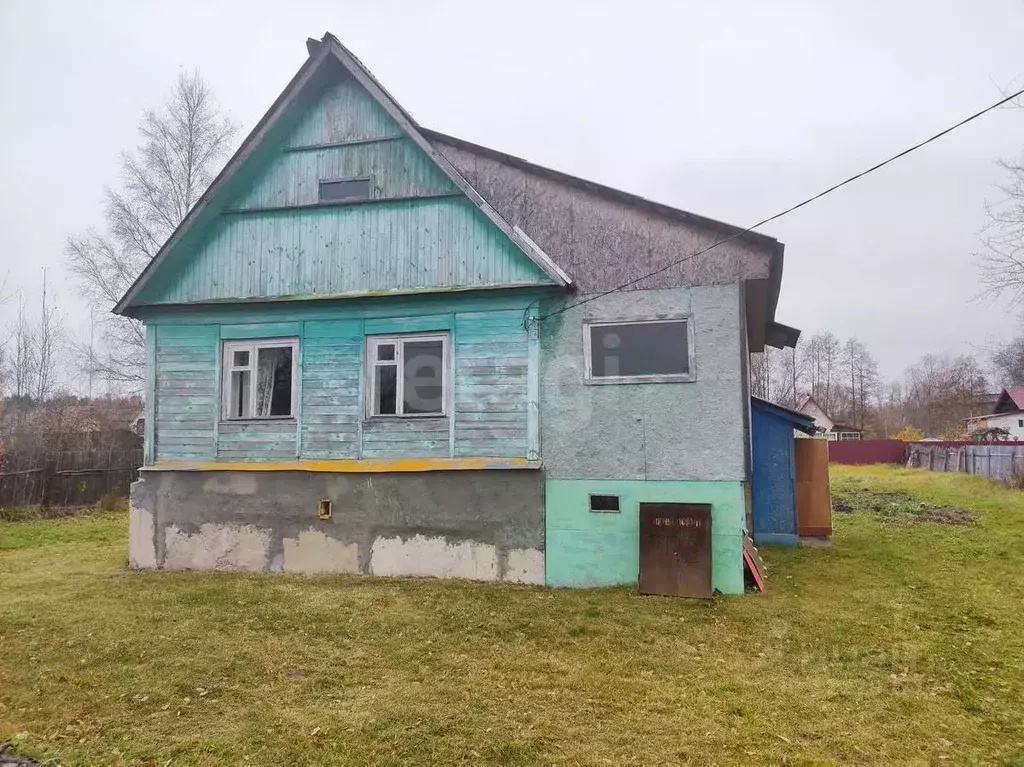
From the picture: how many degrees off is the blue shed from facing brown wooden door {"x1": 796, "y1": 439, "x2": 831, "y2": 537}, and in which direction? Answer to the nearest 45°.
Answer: approximately 45° to its left

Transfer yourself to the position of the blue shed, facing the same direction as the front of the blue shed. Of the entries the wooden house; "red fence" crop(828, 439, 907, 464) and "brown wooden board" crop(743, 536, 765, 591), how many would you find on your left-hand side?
1

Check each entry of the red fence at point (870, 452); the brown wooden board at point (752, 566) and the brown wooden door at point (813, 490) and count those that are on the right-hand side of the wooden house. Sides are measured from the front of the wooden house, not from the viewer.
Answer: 0

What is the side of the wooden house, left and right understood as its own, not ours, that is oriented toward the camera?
front

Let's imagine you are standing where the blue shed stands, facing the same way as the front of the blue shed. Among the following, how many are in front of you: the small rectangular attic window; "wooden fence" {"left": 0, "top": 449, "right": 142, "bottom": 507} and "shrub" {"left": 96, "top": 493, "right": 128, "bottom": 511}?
0

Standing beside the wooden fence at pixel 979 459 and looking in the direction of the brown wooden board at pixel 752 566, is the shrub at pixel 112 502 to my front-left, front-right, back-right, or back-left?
front-right

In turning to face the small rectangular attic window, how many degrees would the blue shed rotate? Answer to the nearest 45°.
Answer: approximately 135° to its right

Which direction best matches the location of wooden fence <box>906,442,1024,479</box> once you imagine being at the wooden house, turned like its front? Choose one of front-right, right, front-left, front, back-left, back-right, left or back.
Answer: back-left

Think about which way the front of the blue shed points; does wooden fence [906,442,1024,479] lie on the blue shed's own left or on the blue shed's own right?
on the blue shed's own left
